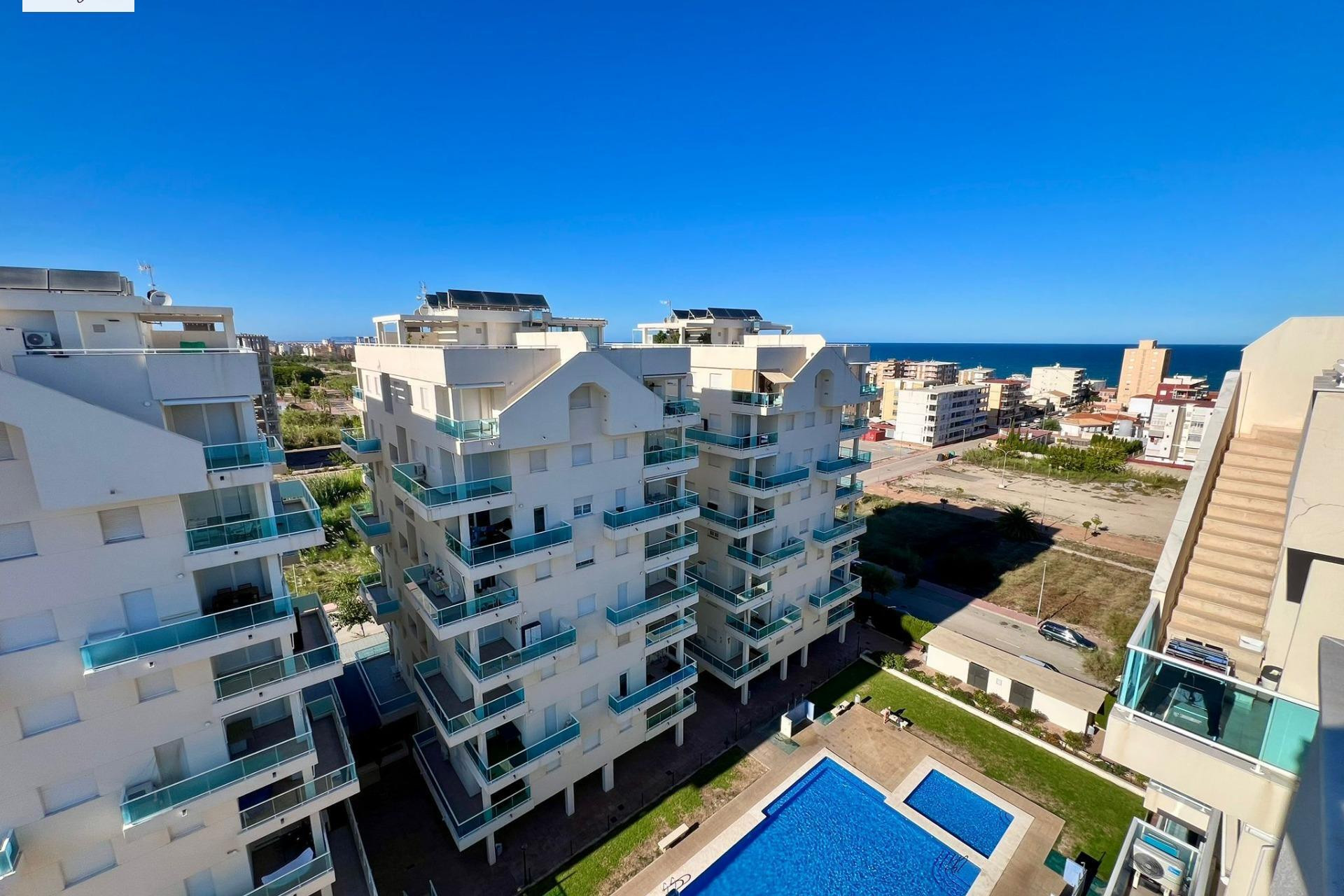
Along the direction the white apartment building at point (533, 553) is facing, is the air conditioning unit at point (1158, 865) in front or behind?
in front

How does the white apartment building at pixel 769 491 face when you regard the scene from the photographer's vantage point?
facing the viewer and to the right of the viewer

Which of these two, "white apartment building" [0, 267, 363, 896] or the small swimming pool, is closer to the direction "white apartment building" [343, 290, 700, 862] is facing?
the small swimming pool

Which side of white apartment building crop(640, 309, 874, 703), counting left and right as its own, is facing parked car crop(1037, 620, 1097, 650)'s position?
left

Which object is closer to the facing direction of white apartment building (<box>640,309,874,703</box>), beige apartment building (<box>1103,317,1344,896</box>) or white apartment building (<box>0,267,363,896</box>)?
the beige apartment building

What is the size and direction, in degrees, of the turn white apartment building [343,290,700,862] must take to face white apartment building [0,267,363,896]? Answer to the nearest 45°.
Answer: approximately 90° to its right

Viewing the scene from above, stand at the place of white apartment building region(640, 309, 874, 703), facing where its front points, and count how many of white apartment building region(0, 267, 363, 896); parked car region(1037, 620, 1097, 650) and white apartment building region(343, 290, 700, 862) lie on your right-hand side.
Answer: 2

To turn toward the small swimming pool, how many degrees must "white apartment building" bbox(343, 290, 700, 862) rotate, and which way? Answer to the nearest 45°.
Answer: approximately 45° to its left

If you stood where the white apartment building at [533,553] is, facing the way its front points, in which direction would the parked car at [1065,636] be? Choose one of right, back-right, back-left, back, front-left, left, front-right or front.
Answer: front-left
